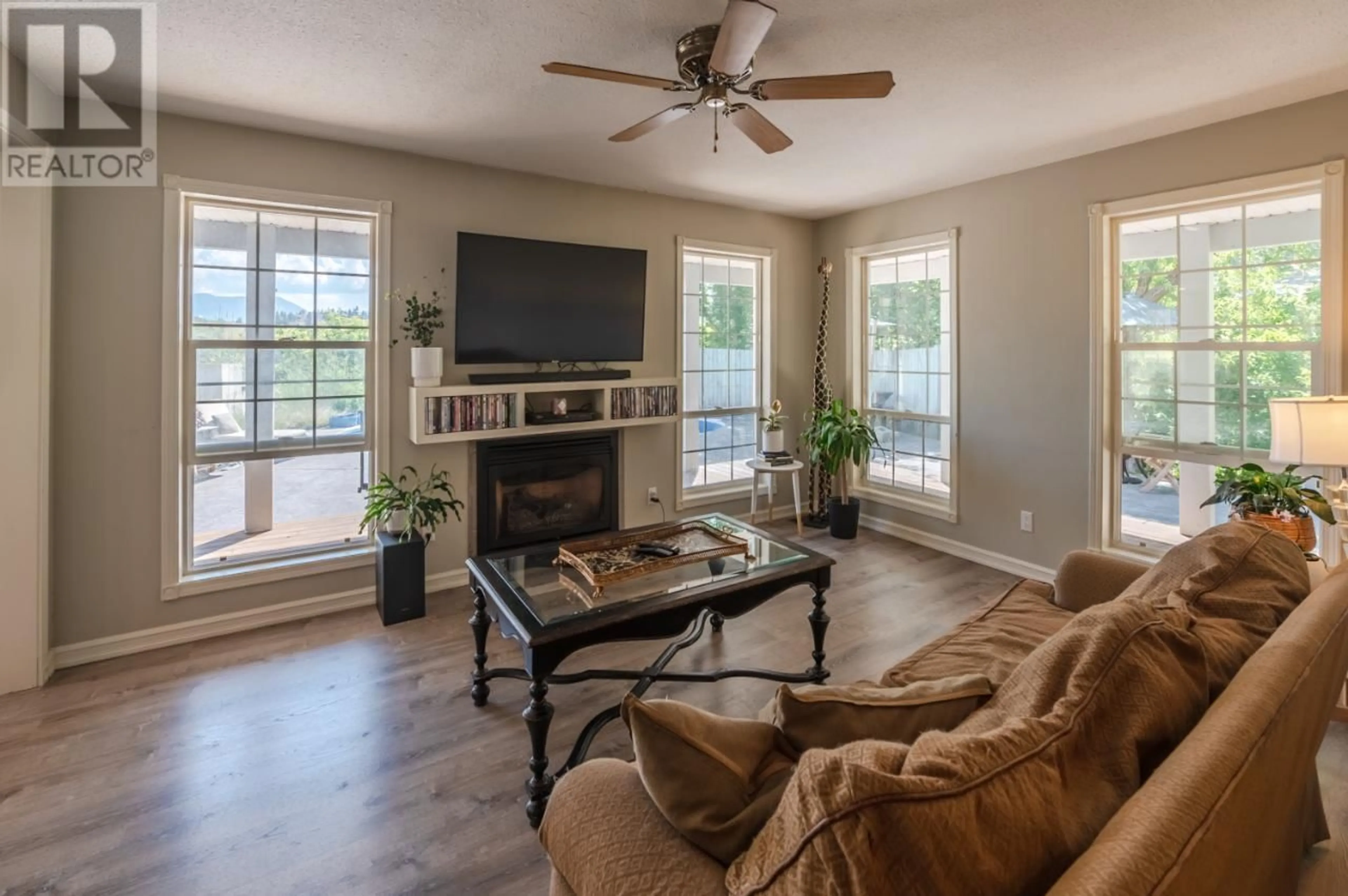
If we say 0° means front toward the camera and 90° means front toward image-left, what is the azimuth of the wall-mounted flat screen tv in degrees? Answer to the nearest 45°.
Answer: approximately 315°

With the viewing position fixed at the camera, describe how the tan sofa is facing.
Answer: facing away from the viewer and to the left of the viewer

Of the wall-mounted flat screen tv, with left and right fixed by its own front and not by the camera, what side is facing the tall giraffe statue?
left

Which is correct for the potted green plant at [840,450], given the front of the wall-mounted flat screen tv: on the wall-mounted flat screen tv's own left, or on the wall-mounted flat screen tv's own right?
on the wall-mounted flat screen tv's own left

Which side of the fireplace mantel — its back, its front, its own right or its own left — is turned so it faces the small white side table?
left
